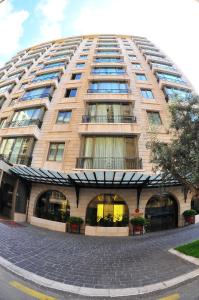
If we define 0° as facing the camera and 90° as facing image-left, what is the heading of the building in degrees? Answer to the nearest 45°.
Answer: approximately 0°

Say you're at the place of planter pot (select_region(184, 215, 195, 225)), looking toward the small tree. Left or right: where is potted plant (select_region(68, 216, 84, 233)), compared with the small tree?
right

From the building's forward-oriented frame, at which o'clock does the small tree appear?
The small tree is roughly at 11 o'clock from the building.

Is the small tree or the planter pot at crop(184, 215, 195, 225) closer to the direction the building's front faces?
the small tree

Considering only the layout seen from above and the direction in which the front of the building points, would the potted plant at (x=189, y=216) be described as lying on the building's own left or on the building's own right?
on the building's own left

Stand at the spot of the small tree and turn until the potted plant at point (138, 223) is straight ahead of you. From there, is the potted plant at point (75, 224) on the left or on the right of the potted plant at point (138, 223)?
left

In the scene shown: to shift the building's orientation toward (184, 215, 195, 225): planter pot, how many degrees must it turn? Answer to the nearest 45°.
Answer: approximately 90° to its left
